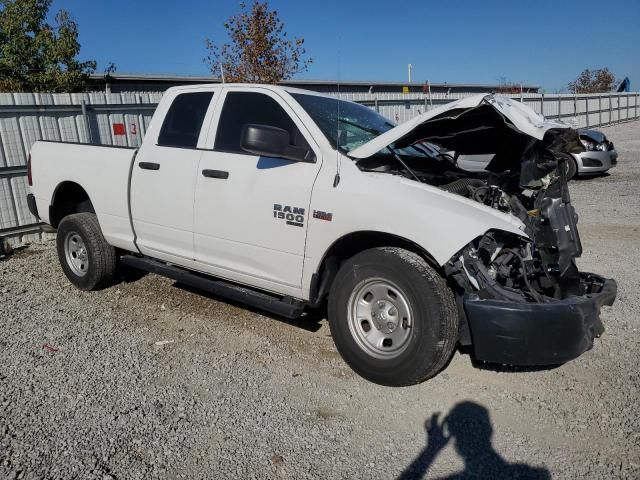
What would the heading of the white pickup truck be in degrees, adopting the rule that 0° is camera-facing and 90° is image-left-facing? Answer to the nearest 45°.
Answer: approximately 315°

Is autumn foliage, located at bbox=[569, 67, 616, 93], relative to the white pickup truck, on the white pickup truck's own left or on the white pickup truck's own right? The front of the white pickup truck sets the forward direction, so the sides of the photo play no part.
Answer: on the white pickup truck's own left

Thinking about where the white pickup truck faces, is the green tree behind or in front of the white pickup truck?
behind

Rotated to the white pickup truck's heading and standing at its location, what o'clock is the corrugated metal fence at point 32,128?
The corrugated metal fence is roughly at 6 o'clock from the white pickup truck.

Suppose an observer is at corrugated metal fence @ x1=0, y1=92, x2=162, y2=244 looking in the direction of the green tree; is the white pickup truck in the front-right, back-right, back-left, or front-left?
back-right
